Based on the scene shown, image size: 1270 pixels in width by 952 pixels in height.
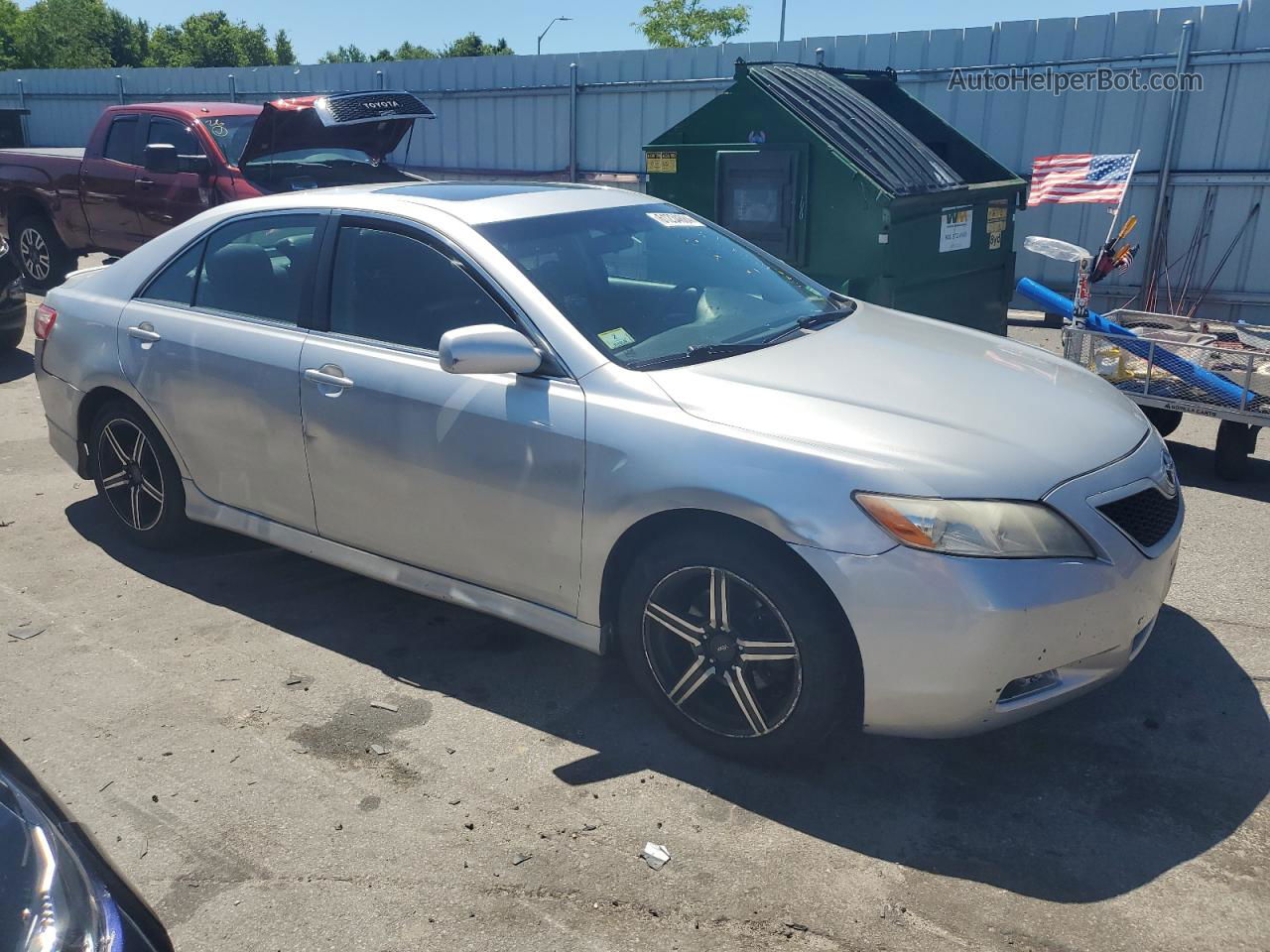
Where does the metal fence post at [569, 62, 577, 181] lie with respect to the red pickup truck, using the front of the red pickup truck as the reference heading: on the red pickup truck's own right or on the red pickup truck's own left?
on the red pickup truck's own left

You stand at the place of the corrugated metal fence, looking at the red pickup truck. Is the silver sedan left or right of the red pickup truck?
left

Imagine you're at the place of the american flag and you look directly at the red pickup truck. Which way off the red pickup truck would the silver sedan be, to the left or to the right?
left

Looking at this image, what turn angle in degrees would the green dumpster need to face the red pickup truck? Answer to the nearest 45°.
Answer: approximately 135° to its right

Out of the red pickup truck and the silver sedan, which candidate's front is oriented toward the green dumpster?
the red pickup truck

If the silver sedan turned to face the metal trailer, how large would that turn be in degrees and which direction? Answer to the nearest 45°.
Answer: approximately 90° to its left

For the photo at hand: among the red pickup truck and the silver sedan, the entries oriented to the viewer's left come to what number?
0

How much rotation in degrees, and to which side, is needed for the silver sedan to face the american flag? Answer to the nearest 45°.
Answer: approximately 90° to its left

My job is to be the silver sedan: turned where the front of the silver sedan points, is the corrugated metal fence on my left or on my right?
on my left

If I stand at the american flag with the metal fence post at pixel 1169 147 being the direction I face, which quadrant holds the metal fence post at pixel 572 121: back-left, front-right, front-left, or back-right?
front-left

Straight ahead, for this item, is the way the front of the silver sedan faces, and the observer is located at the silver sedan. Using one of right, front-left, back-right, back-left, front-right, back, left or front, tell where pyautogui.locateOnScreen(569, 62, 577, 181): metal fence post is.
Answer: back-left

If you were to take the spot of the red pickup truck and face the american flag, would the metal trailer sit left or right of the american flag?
right

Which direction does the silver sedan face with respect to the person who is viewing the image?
facing the viewer and to the right of the viewer
